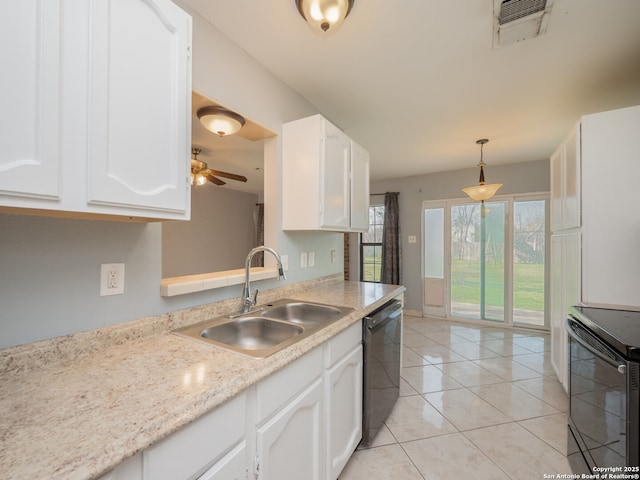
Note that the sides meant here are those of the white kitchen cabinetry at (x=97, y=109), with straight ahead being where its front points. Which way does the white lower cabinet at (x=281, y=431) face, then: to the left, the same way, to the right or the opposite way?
the same way

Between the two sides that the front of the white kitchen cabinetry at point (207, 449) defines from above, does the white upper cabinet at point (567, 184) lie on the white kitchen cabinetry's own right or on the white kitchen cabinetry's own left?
on the white kitchen cabinetry's own left

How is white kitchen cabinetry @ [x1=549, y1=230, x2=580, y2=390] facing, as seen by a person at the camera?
facing to the left of the viewer

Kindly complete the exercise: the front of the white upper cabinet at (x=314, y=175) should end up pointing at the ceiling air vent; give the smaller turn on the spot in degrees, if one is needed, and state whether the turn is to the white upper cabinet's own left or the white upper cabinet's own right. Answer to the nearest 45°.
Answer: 0° — it already faces it

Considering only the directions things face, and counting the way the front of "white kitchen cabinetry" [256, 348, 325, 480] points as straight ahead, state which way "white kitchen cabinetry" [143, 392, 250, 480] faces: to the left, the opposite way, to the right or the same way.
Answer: the same way

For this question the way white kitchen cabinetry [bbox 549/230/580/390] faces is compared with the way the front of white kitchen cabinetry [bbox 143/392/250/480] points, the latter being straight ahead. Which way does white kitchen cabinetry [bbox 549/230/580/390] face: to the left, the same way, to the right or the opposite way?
the opposite way

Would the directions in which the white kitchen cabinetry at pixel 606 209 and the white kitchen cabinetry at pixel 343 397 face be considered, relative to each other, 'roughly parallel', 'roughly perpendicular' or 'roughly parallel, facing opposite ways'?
roughly parallel, facing opposite ways

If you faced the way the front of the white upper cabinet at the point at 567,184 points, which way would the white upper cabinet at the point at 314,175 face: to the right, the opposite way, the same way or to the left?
the opposite way

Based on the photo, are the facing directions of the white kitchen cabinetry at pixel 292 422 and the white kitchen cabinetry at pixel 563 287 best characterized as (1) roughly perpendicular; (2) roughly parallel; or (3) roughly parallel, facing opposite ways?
roughly parallel, facing opposite ways

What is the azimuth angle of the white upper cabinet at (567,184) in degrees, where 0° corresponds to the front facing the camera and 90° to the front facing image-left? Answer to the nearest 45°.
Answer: approximately 90°

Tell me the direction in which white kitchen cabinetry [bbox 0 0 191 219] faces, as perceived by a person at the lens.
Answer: facing the viewer and to the right of the viewer

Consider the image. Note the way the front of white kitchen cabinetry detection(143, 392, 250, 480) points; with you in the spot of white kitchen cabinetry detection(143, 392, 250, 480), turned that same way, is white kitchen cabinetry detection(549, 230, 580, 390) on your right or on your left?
on your left

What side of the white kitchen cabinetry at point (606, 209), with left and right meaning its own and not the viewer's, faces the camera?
left
